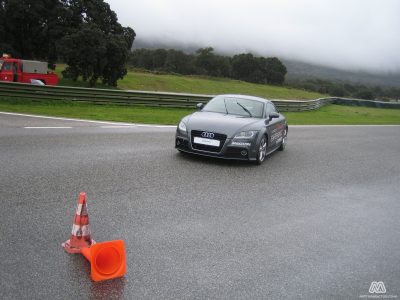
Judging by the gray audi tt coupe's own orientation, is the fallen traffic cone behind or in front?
in front

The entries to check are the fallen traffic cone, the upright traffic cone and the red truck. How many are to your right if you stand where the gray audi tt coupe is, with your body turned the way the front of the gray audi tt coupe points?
1

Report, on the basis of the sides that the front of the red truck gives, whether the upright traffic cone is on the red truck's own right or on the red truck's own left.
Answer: on the red truck's own left

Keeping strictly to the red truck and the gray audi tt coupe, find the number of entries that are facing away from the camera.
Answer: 0

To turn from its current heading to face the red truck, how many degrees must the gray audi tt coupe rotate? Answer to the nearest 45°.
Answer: approximately 90° to its right

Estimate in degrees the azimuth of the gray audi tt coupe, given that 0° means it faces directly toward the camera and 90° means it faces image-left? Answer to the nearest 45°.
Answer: approximately 45°

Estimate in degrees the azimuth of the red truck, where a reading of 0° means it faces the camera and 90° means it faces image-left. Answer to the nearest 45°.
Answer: approximately 90°
